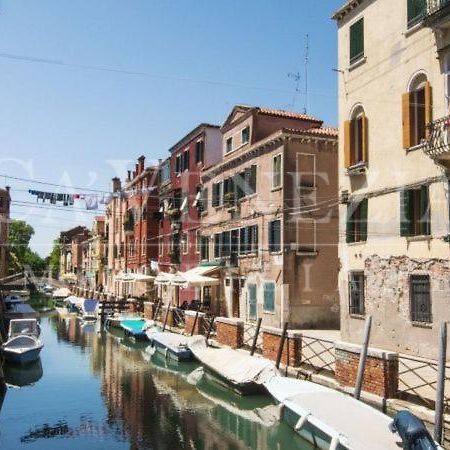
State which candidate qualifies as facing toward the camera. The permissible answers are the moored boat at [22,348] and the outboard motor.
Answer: the moored boat

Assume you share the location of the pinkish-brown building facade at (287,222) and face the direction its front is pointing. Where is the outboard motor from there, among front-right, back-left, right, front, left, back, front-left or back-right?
front-left

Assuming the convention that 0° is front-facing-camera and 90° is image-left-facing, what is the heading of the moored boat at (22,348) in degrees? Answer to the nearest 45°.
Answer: approximately 0°

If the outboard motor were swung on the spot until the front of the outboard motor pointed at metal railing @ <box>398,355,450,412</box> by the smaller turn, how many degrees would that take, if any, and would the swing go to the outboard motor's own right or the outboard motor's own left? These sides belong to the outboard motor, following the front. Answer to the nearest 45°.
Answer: approximately 45° to the outboard motor's own right

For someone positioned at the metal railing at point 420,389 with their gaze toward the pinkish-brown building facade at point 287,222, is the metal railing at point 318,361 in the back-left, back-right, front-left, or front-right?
front-left

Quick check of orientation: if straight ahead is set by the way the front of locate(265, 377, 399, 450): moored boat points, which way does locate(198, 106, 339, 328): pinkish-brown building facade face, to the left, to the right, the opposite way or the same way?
to the left

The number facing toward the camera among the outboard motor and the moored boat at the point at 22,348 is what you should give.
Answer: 1

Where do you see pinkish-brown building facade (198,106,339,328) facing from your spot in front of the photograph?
facing the viewer and to the left of the viewer

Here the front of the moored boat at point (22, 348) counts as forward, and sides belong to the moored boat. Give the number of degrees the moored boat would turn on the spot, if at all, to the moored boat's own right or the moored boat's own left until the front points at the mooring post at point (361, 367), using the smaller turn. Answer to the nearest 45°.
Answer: approximately 45° to the moored boat's own left

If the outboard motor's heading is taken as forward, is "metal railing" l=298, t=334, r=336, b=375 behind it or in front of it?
in front

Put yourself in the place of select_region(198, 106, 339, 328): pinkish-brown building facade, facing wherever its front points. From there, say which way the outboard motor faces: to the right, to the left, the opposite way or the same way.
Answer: to the right

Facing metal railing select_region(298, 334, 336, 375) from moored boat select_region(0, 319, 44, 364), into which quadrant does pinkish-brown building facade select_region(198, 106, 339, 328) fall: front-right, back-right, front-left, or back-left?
front-left

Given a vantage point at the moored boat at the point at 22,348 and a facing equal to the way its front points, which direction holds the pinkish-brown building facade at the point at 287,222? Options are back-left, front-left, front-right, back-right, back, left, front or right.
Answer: left

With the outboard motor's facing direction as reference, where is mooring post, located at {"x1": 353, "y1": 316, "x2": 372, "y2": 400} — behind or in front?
in front

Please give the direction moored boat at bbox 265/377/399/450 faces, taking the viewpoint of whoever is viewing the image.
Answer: facing away from the viewer and to the left of the viewer

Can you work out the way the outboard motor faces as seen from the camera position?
facing away from the viewer and to the left of the viewer

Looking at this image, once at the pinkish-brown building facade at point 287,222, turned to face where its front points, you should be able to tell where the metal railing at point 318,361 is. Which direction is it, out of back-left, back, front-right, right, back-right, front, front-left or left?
front-left

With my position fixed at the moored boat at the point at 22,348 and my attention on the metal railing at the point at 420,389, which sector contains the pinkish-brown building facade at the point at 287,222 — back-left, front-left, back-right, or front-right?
front-left

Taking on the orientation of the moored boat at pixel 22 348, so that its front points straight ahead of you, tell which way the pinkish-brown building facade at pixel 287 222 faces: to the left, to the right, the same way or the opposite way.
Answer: to the right
